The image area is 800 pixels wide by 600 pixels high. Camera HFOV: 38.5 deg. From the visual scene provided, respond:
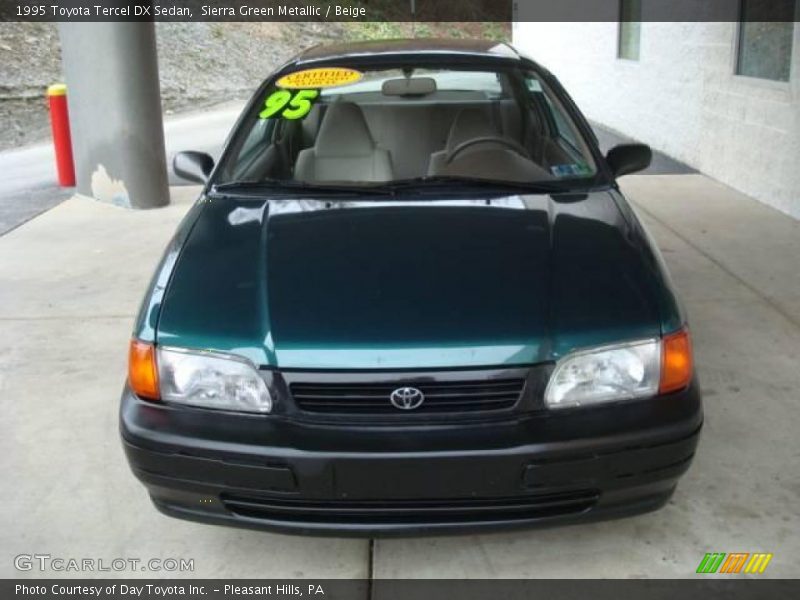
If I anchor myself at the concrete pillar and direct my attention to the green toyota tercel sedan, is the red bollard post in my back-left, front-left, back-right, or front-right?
back-right

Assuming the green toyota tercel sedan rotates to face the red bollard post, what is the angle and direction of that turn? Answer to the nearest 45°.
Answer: approximately 135° to its right

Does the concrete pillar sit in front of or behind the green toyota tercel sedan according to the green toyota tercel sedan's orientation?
behind

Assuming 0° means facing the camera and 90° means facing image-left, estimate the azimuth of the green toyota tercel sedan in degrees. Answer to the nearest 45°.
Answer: approximately 0°
